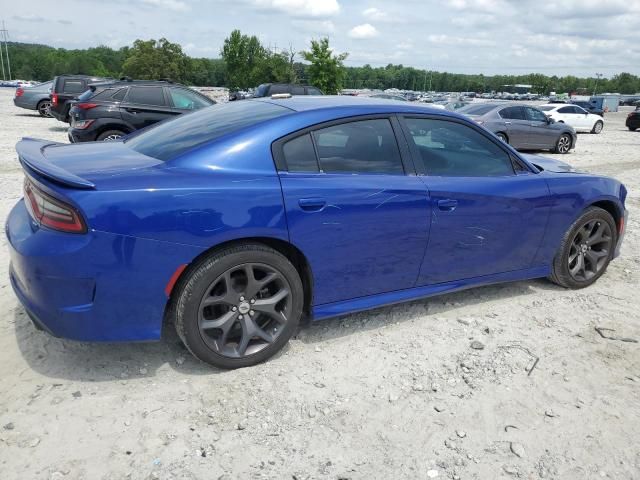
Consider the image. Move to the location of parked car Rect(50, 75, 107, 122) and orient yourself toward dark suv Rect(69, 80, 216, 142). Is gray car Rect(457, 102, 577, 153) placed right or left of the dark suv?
left

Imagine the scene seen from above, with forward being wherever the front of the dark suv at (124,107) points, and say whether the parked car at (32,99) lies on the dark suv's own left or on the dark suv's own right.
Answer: on the dark suv's own left

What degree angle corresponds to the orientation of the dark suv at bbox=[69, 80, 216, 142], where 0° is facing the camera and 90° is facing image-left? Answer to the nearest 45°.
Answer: approximately 225°

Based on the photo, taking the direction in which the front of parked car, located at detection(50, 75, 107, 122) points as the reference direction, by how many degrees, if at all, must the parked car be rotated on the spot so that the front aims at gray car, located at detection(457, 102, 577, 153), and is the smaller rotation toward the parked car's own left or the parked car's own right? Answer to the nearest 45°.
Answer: approximately 90° to the parked car's own right

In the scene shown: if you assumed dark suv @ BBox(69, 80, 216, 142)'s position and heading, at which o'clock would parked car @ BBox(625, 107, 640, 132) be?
The parked car is roughly at 1 o'clock from the dark suv.

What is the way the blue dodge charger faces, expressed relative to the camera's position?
facing away from the viewer and to the right of the viewer

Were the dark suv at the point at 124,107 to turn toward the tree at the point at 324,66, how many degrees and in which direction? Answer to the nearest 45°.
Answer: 0° — it already faces it

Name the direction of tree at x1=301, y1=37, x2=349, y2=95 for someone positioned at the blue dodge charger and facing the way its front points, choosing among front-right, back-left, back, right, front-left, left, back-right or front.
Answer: front-left

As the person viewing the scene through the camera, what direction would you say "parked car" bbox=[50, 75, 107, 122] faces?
facing away from the viewer and to the right of the viewer

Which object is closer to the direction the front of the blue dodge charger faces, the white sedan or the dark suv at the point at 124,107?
the white sedan

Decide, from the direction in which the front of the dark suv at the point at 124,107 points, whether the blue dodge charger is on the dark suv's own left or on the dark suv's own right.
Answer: on the dark suv's own right

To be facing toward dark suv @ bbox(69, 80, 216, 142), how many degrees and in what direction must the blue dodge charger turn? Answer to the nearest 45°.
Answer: approximately 90° to its left

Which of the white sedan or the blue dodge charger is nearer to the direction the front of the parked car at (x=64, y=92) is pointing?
the white sedan
